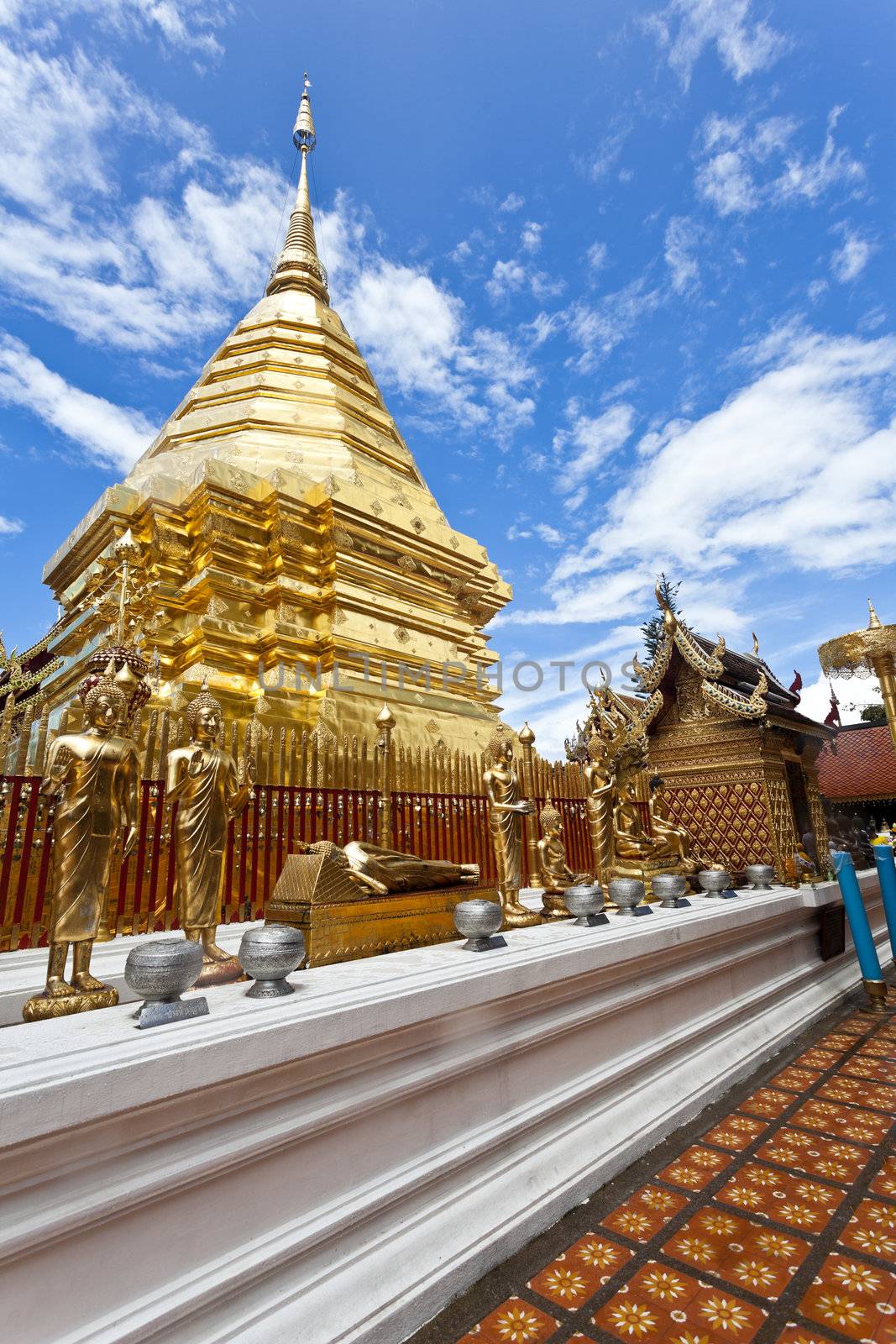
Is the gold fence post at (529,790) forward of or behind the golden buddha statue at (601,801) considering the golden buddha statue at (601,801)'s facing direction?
behind

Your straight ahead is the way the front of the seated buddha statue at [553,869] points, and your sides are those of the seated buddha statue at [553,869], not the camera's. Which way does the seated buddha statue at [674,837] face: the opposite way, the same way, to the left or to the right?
the same way

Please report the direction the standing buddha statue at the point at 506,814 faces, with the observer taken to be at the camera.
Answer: facing the viewer and to the right of the viewer

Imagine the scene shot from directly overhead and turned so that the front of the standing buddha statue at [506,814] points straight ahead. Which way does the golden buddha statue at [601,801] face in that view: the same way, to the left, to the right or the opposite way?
the same way

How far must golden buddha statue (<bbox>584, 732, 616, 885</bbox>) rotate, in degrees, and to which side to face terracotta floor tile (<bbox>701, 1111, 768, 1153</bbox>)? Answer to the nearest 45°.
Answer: approximately 45° to its right

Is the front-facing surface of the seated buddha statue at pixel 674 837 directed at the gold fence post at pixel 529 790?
no

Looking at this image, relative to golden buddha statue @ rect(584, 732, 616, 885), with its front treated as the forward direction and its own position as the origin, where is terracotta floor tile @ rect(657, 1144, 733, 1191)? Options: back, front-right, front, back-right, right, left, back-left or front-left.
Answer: front-right

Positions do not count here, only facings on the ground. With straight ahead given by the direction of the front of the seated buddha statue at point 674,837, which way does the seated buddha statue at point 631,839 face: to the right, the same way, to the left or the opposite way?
the same way

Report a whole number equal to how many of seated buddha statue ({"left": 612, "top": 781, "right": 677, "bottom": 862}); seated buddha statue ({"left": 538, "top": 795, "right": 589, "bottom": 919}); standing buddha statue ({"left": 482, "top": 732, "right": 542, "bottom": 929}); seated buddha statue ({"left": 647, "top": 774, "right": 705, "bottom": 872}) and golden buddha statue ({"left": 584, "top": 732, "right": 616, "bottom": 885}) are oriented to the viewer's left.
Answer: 0

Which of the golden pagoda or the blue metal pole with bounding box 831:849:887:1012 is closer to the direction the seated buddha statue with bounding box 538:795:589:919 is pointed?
the blue metal pole

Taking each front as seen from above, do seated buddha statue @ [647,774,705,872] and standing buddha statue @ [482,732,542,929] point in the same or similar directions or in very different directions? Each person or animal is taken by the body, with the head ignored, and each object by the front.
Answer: same or similar directions

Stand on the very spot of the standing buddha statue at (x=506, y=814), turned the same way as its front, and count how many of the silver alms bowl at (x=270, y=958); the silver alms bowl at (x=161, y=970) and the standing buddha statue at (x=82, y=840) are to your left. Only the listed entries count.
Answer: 0

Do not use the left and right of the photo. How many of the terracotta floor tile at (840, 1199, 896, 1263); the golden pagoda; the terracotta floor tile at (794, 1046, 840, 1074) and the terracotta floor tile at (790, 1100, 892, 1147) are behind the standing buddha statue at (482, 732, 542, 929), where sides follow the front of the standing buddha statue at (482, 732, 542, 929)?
1

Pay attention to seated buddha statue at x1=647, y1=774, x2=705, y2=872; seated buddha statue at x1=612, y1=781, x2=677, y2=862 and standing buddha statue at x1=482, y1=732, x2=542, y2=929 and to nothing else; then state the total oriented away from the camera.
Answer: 0

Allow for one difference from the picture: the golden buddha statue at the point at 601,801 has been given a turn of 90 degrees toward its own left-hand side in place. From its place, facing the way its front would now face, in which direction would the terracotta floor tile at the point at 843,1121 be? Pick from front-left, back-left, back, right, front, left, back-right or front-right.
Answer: right

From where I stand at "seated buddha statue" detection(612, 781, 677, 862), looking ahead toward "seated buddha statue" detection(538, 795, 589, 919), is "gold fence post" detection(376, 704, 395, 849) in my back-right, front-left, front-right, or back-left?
front-right

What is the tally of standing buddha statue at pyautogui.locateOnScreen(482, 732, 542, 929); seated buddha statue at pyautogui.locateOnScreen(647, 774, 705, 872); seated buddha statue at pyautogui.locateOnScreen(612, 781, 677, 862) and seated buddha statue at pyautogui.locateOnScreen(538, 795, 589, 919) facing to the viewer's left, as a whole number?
0
